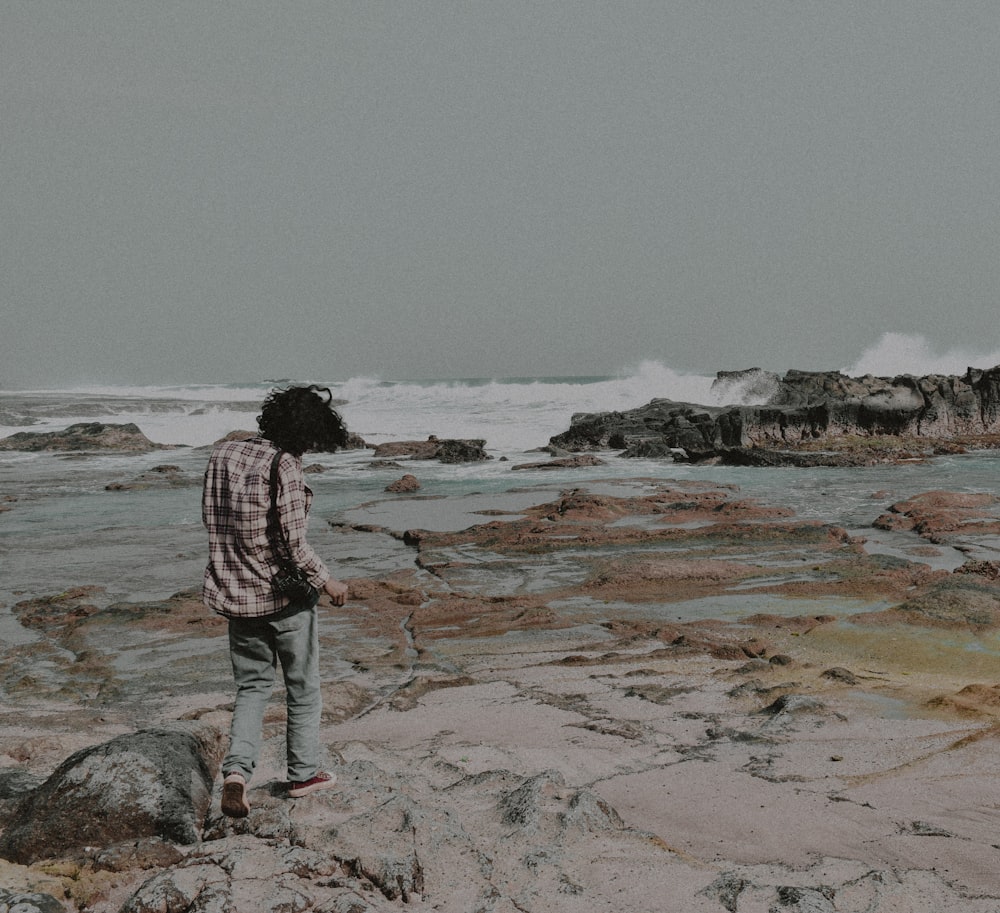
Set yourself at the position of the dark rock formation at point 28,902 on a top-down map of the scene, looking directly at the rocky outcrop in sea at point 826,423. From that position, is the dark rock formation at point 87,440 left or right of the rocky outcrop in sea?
left

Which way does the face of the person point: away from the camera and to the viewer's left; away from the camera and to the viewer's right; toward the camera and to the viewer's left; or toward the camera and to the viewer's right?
away from the camera and to the viewer's right

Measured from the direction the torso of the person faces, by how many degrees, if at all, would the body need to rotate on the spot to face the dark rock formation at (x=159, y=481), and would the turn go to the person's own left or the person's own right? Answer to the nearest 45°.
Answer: approximately 45° to the person's own left

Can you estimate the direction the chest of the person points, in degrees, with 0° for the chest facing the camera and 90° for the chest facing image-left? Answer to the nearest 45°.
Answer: approximately 225°

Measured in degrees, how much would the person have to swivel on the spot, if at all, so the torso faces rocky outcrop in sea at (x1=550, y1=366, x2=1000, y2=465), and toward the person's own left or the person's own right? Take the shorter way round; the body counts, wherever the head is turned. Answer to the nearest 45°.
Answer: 0° — they already face it

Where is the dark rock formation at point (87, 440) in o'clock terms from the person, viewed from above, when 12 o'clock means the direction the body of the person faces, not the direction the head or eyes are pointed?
The dark rock formation is roughly at 10 o'clock from the person.

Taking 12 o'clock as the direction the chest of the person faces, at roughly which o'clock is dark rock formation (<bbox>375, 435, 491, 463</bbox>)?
The dark rock formation is roughly at 11 o'clock from the person.

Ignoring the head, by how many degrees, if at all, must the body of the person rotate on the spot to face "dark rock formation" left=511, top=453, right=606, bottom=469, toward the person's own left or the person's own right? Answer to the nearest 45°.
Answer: approximately 45° to the person's own left

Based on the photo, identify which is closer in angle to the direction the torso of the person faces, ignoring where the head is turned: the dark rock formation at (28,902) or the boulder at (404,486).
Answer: the boulder

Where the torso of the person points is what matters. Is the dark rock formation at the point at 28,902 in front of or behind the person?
behind

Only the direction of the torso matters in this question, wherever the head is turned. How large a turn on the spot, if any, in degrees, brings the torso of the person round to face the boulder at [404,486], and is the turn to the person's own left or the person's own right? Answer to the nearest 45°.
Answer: approximately 45° to the person's own left
